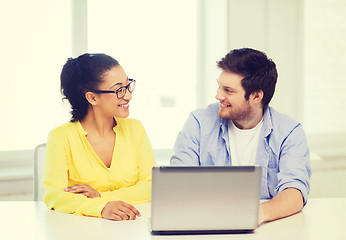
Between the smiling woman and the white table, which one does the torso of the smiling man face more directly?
the white table

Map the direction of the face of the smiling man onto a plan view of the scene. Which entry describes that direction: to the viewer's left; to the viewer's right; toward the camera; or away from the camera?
to the viewer's left

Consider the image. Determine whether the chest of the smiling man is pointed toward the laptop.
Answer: yes

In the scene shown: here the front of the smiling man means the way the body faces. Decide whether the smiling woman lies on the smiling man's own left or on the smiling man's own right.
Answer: on the smiling man's own right

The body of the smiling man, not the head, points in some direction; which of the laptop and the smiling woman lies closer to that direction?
the laptop

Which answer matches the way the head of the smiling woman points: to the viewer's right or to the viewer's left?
to the viewer's right
